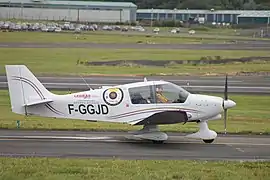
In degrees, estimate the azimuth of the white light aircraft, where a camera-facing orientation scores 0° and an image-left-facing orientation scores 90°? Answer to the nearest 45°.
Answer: approximately 270°
